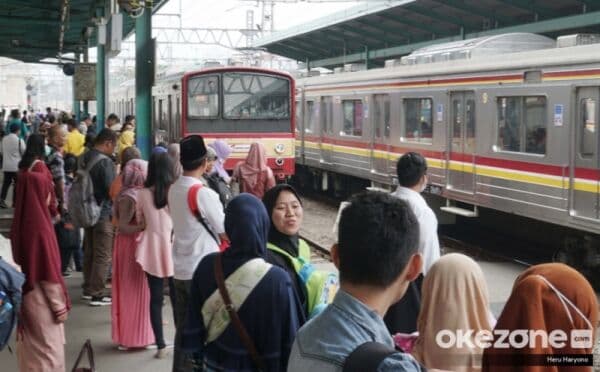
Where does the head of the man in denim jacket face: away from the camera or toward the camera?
away from the camera

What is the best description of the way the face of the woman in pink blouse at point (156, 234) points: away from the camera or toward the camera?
away from the camera

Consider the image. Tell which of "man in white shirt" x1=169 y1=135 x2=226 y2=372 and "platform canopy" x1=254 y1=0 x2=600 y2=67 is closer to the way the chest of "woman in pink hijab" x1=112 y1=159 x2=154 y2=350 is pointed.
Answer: the platform canopy

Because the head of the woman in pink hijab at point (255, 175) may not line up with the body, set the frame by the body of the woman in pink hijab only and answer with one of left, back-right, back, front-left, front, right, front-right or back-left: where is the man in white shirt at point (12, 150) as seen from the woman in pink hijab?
front-left

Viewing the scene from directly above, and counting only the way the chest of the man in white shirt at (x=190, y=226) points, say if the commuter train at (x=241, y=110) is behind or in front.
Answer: in front

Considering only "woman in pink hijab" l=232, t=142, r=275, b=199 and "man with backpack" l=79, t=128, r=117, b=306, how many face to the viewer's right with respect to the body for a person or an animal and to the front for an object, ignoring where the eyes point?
1

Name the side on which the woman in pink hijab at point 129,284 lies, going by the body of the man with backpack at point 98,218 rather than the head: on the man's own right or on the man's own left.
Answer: on the man's own right

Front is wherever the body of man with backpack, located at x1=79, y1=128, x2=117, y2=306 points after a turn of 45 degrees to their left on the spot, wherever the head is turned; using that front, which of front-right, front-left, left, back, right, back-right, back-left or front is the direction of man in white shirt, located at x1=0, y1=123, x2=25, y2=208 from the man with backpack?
front-left

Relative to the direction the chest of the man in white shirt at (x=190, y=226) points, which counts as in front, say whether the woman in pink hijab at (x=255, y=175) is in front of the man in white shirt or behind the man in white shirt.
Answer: in front

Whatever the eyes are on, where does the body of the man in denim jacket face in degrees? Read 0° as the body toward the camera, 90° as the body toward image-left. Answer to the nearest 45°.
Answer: approximately 225°

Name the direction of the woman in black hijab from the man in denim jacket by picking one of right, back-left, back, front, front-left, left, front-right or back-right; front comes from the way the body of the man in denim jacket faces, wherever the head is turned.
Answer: front-left

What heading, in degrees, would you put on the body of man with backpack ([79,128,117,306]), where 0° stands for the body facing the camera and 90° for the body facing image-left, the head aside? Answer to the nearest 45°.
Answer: approximately 270°

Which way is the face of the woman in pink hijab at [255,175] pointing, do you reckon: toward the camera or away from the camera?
away from the camera
